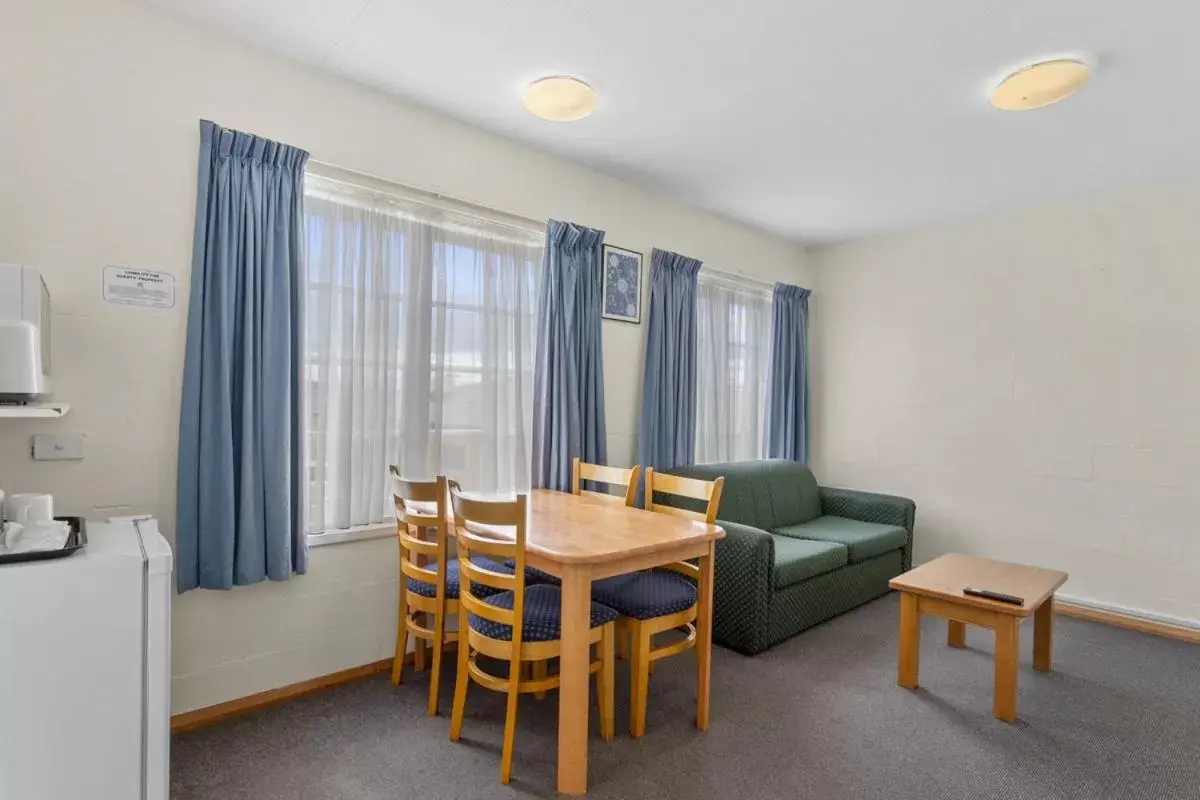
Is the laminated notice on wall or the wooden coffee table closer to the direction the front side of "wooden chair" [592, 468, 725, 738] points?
the laminated notice on wall

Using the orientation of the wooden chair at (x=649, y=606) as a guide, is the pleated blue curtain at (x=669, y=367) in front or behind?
behind

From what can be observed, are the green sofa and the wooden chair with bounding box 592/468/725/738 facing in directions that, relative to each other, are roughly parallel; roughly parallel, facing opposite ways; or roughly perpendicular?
roughly perpendicular

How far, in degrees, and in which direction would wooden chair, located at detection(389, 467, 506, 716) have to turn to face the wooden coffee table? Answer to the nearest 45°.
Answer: approximately 45° to its right

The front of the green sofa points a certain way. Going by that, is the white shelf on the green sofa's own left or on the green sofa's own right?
on the green sofa's own right

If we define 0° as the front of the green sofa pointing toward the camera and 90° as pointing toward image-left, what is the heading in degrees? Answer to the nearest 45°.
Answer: approximately 315°

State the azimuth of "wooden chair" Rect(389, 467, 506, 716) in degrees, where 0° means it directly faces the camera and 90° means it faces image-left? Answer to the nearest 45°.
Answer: approximately 225°

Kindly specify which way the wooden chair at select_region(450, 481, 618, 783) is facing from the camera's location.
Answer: facing away from the viewer and to the right of the viewer

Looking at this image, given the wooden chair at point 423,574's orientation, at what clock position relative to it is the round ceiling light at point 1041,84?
The round ceiling light is roughly at 2 o'clock from the wooden chair.

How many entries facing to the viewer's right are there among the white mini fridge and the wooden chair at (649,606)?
1

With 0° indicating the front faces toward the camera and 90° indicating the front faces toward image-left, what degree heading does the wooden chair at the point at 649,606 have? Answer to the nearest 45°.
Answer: approximately 45°
